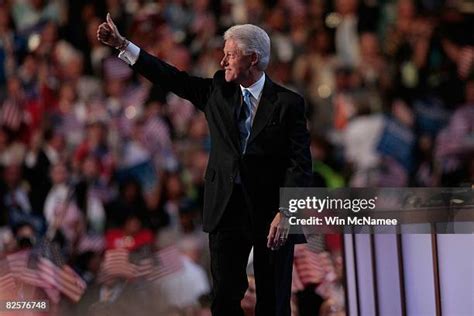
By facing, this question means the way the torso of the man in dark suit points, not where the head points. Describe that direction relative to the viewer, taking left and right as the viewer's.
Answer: facing the viewer and to the left of the viewer

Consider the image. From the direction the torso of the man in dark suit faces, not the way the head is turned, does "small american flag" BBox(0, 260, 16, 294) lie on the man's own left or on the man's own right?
on the man's own right

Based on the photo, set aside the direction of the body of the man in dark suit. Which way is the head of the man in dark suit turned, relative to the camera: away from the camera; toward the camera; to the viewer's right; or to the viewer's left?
to the viewer's left

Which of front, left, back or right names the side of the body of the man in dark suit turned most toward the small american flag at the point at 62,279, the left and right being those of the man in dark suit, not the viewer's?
right

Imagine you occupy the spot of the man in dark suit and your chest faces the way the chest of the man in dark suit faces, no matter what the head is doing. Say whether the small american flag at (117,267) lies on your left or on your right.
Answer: on your right
